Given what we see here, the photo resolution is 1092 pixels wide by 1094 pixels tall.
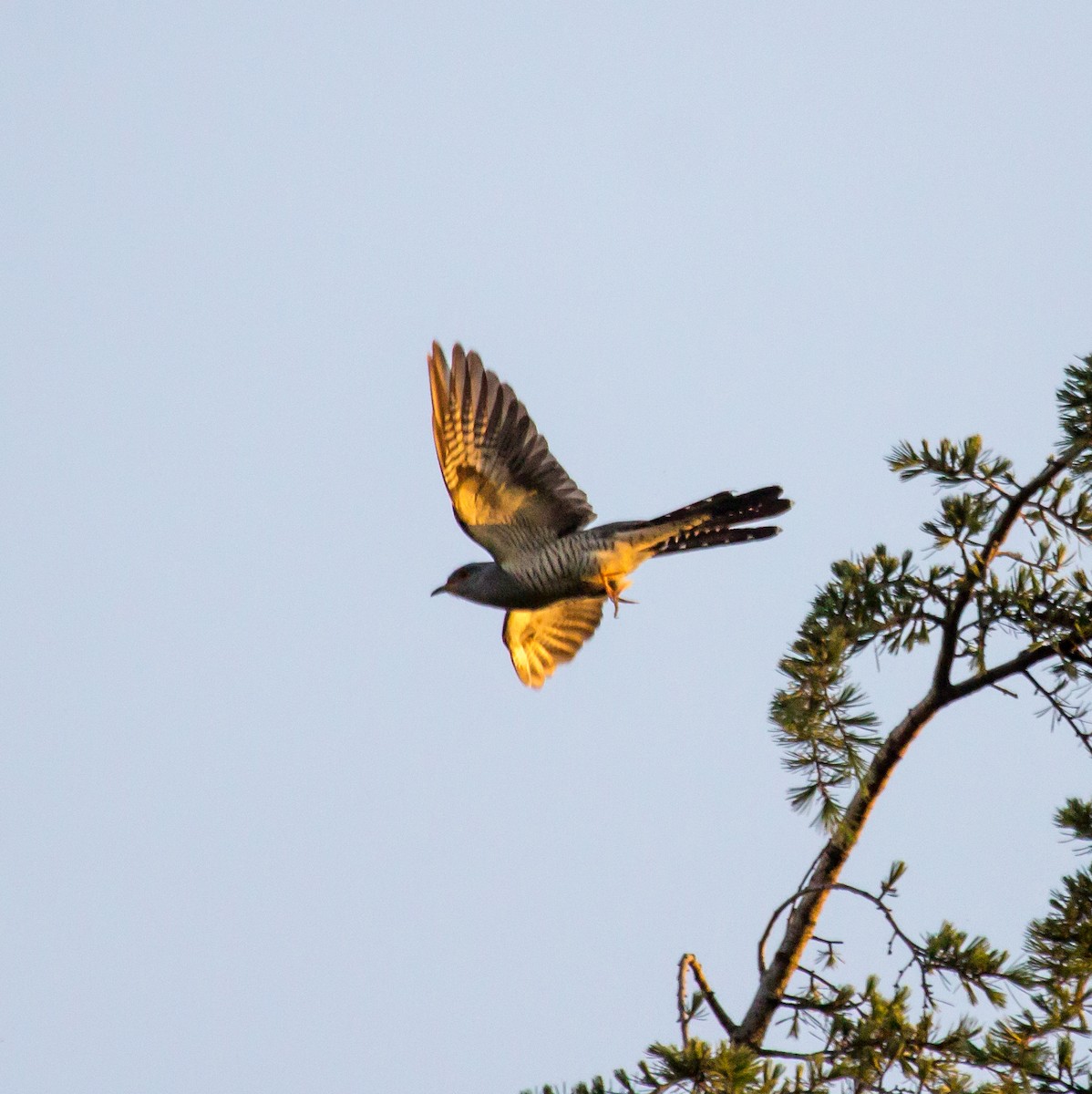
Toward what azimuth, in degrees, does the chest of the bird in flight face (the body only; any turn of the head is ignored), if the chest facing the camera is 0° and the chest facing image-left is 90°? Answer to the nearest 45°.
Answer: approximately 90°
